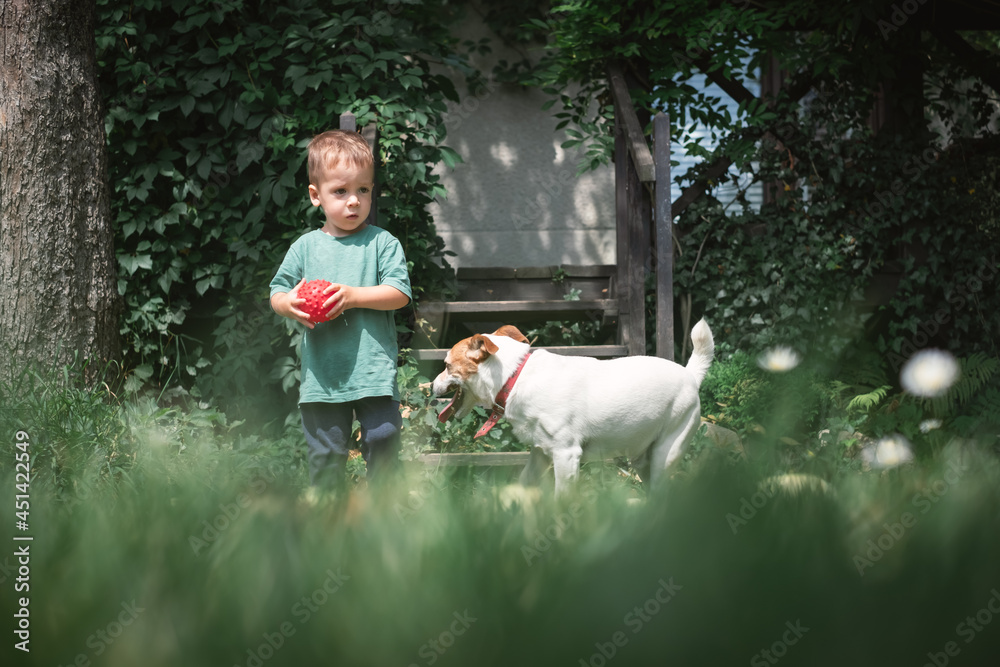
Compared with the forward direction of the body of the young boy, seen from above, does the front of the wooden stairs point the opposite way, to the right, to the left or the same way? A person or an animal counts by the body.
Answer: the same way

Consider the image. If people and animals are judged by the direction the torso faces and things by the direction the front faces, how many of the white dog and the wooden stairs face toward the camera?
1

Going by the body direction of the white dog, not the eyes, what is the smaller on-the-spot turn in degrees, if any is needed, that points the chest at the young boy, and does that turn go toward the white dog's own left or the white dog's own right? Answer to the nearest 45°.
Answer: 0° — it already faces them

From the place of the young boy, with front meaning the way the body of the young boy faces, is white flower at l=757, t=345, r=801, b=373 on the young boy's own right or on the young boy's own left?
on the young boy's own left

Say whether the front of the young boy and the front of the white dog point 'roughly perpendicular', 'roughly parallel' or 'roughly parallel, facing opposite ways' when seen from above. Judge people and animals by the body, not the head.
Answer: roughly perpendicular

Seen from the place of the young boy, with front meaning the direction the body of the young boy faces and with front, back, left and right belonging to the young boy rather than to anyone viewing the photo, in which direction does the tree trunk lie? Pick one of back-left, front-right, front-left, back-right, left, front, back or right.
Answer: back-right

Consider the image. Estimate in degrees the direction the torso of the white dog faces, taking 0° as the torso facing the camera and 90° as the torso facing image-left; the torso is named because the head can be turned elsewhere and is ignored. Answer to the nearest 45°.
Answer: approximately 90°

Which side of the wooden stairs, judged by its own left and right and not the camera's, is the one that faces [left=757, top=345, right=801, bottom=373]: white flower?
left

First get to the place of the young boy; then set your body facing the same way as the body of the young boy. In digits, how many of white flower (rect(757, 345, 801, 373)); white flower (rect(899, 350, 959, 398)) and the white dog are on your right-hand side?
0

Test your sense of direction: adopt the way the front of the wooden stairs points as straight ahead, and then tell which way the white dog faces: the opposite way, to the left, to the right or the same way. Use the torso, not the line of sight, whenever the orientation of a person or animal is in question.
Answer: to the right

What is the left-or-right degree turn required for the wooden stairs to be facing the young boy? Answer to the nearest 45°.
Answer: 0° — it already faces them

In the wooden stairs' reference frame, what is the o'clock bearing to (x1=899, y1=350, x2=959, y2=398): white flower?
The white flower is roughly at 9 o'clock from the wooden stairs.

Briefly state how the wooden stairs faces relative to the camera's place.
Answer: facing the viewer

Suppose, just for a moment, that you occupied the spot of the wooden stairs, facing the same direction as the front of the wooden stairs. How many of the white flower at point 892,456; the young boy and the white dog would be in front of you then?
3

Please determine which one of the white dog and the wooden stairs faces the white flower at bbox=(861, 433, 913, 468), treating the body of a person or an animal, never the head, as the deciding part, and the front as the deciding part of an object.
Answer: the wooden stairs

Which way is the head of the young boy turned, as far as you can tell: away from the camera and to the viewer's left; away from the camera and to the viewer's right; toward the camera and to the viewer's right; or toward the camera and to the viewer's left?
toward the camera and to the viewer's right
